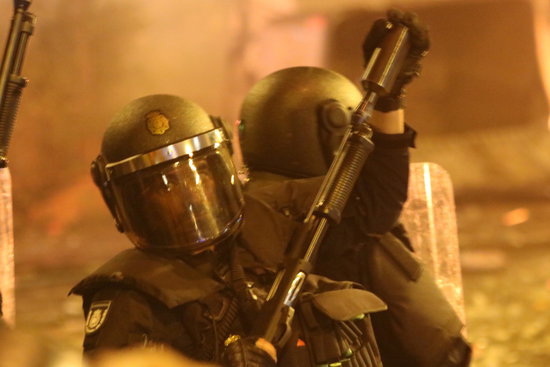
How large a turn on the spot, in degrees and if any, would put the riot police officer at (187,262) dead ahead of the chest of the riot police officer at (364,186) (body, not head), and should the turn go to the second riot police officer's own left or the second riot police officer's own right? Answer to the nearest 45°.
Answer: approximately 180°

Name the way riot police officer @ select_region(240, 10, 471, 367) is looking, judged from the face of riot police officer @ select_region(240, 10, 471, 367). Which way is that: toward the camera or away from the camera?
away from the camera

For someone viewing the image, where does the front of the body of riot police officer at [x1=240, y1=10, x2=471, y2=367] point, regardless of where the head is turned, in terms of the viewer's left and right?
facing away from the viewer and to the right of the viewer
